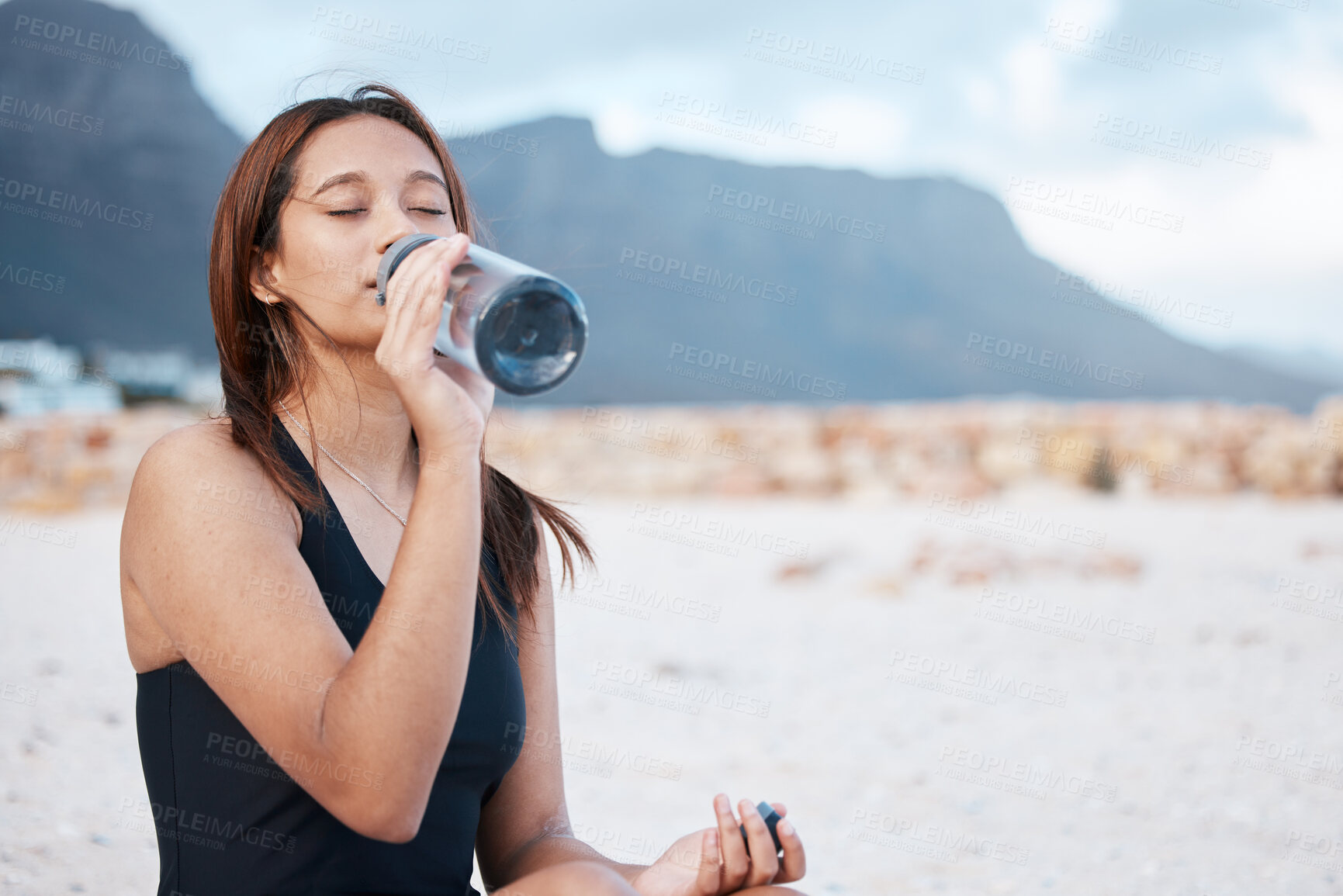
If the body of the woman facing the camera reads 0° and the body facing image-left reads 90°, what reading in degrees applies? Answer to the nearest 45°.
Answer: approximately 315°

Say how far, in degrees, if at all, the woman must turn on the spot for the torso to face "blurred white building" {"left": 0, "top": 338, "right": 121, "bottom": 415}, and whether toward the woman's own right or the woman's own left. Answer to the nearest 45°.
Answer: approximately 135° to the woman's own left

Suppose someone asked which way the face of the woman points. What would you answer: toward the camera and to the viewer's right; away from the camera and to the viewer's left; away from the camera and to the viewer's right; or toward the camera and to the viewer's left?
toward the camera and to the viewer's right
